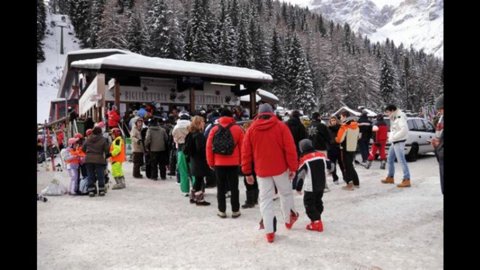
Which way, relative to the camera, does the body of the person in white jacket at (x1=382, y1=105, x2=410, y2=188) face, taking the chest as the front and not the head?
to the viewer's left

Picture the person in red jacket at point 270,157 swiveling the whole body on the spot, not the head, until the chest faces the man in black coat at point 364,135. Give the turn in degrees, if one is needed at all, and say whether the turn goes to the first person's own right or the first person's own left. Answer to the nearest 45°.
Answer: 0° — they already face them

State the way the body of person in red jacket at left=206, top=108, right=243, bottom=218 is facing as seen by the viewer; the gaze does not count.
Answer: away from the camera

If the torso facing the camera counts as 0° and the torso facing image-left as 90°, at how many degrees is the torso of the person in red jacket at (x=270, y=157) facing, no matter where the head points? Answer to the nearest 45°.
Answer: approximately 180°

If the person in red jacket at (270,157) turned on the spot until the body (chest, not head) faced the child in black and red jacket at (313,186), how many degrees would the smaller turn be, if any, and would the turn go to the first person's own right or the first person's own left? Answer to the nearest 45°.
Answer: approximately 45° to the first person's own right

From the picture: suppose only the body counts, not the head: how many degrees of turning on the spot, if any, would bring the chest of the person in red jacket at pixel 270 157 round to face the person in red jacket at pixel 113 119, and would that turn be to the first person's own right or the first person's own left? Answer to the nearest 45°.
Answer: approximately 45° to the first person's own left
